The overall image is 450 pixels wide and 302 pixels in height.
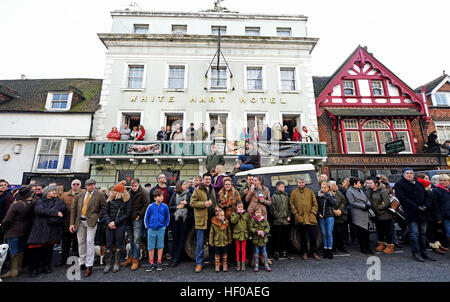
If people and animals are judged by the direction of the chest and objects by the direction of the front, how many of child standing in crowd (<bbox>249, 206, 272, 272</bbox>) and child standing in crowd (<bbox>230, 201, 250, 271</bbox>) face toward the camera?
2

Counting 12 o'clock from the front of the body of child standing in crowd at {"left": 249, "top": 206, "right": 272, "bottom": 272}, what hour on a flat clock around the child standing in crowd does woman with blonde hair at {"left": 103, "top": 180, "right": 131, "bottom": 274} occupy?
The woman with blonde hair is roughly at 3 o'clock from the child standing in crowd.

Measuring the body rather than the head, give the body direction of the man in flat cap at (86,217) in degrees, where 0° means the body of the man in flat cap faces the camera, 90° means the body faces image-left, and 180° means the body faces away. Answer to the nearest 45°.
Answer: approximately 0°

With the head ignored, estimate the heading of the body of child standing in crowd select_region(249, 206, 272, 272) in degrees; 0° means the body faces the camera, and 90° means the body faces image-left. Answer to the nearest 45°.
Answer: approximately 0°
